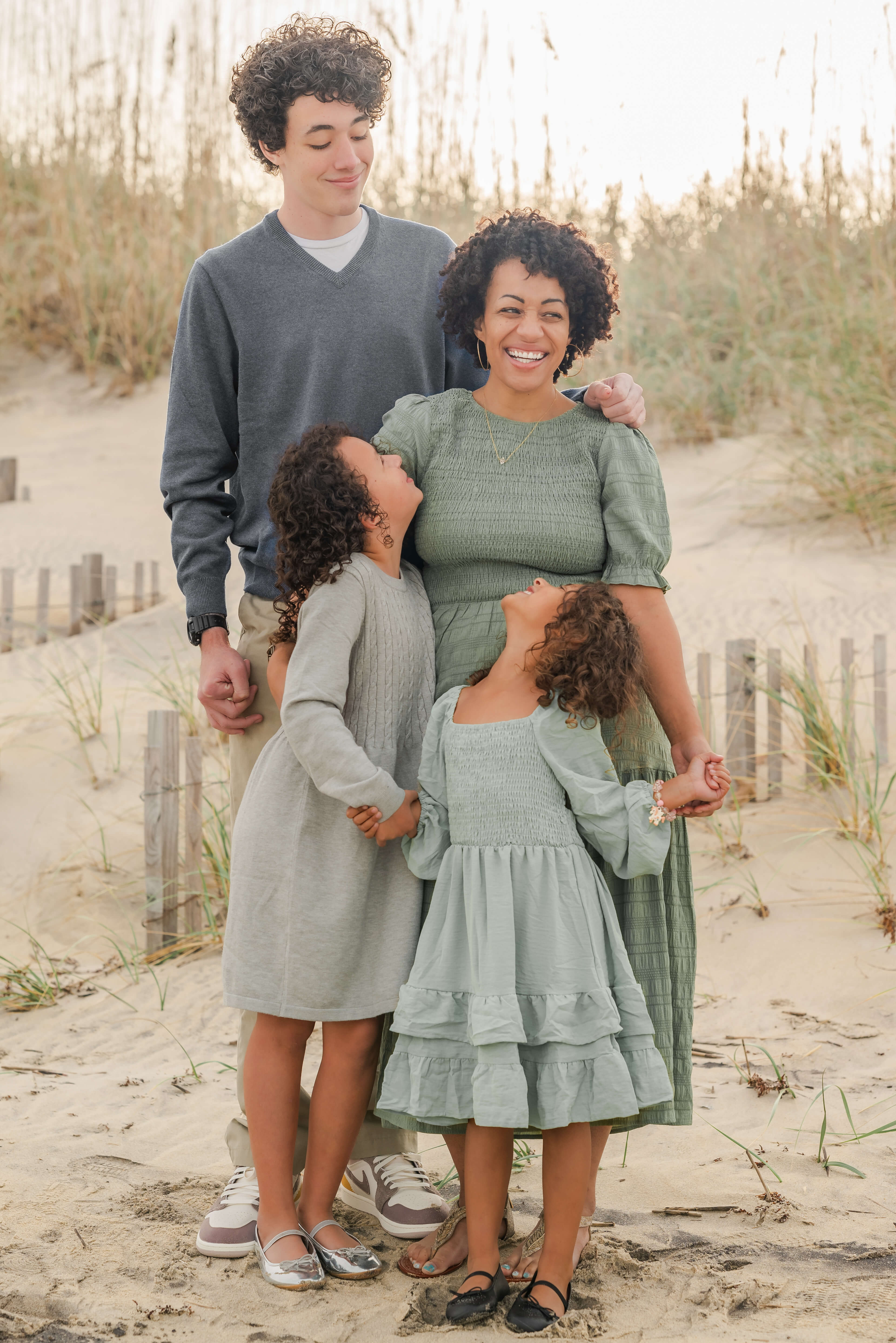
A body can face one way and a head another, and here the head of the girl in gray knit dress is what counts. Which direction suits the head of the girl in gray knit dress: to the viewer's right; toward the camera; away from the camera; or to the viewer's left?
to the viewer's right

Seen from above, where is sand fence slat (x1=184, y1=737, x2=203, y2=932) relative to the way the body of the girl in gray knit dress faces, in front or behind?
behind

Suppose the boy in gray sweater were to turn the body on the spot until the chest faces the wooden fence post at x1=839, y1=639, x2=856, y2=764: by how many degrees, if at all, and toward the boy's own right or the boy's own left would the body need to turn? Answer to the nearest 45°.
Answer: approximately 135° to the boy's own left

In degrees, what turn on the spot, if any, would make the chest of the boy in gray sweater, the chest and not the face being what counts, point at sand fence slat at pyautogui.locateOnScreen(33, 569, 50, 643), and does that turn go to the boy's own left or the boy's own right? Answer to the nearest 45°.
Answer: approximately 135° to the boy's own right

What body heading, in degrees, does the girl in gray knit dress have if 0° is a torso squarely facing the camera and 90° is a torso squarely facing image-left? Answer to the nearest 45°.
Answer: approximately 315°

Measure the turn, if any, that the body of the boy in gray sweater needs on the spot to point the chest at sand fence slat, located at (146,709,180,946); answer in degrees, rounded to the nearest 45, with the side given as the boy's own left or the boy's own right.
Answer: approximately 180°
